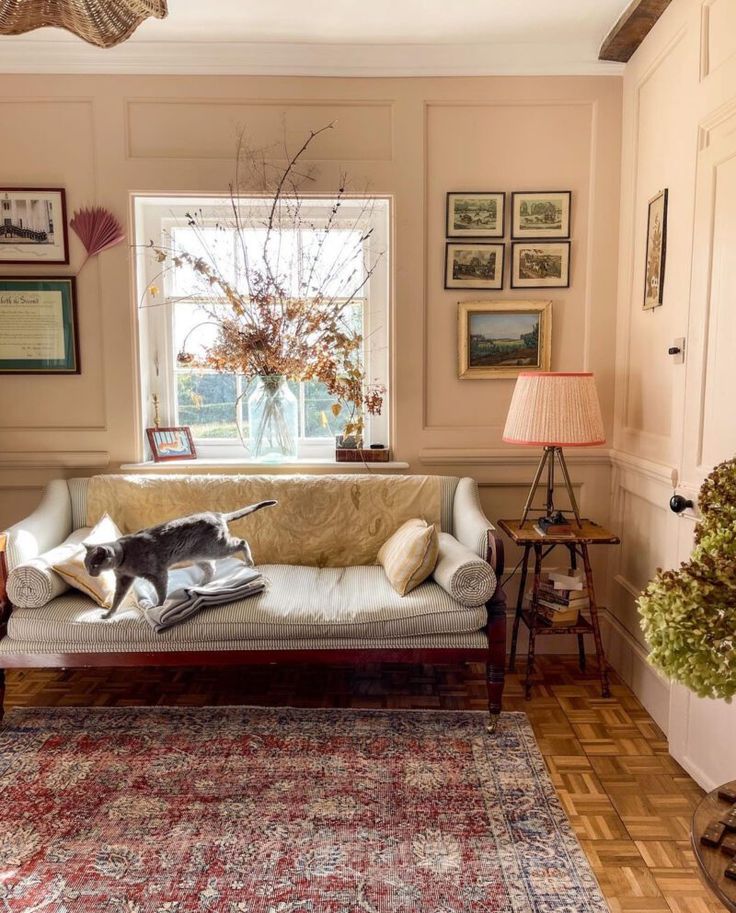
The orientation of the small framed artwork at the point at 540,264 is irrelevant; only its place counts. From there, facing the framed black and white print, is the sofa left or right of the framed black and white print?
left

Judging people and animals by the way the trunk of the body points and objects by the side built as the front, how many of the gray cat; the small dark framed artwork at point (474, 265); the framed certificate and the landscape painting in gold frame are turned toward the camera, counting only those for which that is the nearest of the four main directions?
3

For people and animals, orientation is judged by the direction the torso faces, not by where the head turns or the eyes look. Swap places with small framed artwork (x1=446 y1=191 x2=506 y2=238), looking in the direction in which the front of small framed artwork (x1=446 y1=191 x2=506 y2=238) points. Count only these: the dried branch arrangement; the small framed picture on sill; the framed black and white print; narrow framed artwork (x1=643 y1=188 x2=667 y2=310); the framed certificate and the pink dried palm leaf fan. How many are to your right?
5

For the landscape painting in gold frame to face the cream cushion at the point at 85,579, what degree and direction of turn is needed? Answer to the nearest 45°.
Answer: approximately 45° to its right

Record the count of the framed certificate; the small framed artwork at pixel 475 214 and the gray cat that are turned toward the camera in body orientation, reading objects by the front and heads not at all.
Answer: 2

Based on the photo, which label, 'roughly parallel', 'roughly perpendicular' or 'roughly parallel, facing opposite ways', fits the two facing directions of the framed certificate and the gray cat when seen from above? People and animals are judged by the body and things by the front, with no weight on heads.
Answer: roughly perpendicular

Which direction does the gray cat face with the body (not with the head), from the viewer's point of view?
to the viewer's left
